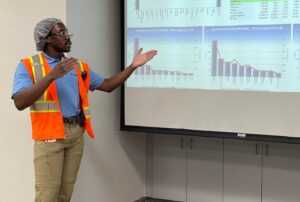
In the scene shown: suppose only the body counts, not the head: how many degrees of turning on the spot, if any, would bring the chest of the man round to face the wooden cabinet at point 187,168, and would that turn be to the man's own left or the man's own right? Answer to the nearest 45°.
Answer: approximately 90° to the man's own left

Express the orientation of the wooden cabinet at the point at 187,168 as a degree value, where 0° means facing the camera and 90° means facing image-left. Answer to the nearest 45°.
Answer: approximately 0°

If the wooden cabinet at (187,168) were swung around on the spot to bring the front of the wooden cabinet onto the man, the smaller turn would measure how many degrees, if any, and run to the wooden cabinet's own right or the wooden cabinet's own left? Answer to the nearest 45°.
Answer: approximately 45° to the wooden cabinet's own right

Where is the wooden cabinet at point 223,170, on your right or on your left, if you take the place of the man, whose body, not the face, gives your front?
on your left

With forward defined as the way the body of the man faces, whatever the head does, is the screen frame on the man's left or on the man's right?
on the man's left

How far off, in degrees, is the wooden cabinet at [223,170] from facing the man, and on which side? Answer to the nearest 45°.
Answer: approximately 45° to its right
